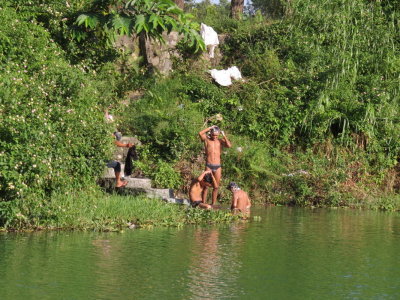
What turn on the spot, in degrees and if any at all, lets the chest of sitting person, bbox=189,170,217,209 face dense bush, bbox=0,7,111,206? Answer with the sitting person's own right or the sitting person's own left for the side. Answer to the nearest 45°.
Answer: approximately 135° to the sitting person's own right

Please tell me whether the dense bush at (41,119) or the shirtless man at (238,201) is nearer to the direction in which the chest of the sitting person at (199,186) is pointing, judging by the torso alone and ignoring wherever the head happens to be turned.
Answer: the shirtless man
